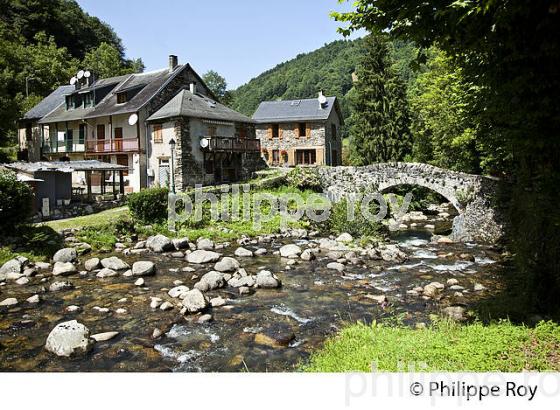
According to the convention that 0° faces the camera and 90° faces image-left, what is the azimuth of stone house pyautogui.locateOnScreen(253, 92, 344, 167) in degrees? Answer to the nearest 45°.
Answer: approximately 0°

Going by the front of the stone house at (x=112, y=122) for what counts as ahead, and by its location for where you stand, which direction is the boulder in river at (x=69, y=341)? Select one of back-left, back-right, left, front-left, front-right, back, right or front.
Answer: front-left

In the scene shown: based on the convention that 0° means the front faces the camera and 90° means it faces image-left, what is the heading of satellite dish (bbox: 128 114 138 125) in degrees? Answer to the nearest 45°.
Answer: approximately 45°

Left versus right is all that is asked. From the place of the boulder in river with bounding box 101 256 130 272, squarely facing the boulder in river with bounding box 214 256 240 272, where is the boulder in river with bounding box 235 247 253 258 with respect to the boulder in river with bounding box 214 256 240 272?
left

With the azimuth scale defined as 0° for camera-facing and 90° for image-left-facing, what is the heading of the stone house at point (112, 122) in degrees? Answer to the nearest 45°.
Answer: approximately 45°

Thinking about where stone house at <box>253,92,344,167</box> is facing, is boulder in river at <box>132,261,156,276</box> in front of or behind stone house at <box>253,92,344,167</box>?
in front

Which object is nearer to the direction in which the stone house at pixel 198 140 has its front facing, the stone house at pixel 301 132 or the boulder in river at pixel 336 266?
the boulder in river

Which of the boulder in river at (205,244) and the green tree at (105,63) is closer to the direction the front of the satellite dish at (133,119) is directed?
the boulder in river
